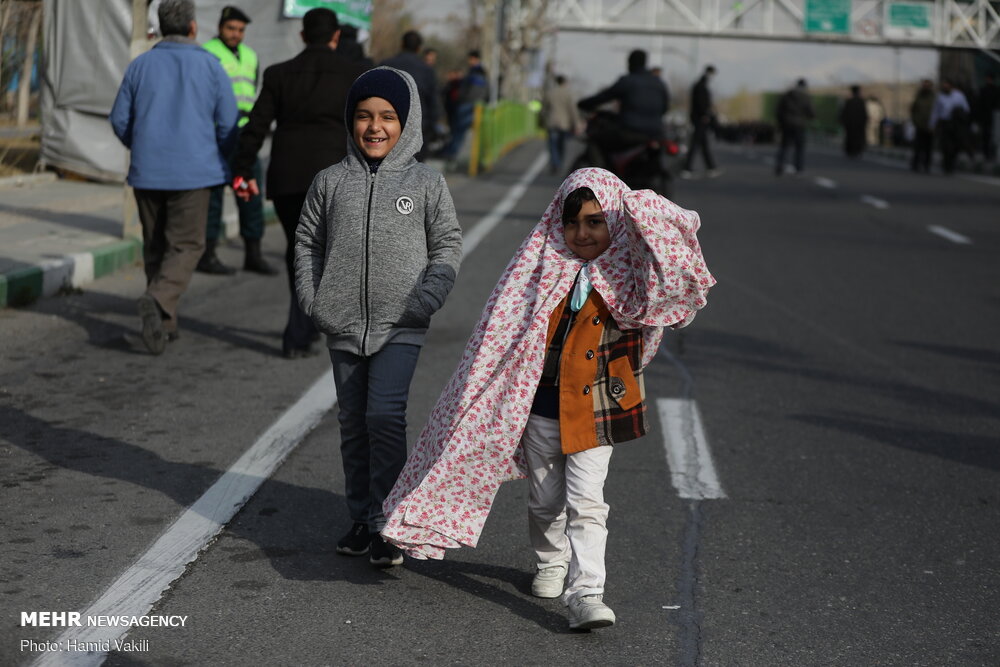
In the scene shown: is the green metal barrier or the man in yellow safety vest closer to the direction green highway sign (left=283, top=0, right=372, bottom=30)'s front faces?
the man in yellow safety vest

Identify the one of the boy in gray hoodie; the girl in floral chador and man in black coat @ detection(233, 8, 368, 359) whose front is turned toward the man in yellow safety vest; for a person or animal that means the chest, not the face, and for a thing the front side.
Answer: the man in black coat

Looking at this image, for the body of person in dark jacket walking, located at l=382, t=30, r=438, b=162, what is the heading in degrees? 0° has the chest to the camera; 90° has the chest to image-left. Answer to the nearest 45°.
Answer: approximately 180°

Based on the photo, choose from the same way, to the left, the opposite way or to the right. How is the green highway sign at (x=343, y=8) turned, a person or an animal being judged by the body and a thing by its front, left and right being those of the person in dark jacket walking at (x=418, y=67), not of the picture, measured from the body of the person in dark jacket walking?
the opposite way

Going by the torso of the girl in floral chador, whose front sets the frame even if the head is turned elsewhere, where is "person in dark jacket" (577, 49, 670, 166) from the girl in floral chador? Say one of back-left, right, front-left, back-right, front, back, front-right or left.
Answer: back

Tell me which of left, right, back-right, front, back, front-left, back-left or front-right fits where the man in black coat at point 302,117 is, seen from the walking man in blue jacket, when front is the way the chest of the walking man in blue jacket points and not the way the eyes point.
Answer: back-right

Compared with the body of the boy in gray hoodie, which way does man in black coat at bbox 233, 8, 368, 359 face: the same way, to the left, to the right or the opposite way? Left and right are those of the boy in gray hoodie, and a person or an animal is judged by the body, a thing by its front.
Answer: the opposite way

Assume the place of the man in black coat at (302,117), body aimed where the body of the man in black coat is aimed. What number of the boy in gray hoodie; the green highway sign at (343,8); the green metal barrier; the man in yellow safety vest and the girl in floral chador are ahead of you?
3

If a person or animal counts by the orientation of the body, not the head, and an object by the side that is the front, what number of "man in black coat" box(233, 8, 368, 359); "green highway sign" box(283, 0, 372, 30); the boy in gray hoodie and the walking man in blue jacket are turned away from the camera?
2

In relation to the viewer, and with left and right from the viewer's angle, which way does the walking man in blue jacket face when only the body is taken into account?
facing away from the viewer

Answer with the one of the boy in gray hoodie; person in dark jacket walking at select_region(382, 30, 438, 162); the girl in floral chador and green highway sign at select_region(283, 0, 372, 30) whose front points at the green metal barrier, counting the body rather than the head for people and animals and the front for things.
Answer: the person in dark jacket walking

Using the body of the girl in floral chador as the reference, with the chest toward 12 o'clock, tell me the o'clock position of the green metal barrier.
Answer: The green metal barrier is roughly at 6 o'clock from the girl in floral chador.

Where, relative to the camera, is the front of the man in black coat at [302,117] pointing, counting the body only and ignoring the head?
away from the camera
